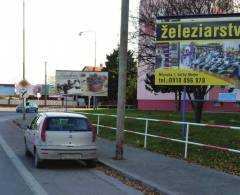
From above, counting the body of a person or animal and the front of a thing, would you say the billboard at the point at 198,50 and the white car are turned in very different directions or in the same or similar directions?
very different directions

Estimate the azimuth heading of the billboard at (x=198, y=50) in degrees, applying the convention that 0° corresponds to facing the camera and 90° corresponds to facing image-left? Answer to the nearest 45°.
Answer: approximately 0°

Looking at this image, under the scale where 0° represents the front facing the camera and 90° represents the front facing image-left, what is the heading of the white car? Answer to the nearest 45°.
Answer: approximately 180°

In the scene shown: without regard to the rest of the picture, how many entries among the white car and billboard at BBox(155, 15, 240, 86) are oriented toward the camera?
1

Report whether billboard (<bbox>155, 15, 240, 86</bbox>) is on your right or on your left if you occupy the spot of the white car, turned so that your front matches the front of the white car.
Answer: on your right

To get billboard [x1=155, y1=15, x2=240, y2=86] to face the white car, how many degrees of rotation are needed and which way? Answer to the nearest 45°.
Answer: approximately 45° to its right

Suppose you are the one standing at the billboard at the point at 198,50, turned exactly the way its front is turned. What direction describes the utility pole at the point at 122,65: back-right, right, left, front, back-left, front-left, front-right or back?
front-right
